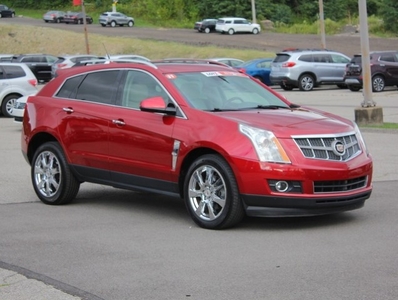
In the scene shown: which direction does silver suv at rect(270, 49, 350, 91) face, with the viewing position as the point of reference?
facing away from the viewer and to the right of the viewer

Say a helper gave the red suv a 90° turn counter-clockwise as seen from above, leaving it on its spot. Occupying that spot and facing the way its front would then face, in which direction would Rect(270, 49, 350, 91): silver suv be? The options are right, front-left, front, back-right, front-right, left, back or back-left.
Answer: front-left

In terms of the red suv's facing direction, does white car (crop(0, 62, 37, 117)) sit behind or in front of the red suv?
behind

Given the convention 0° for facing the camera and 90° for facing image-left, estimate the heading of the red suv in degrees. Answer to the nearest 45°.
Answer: approximately 315°

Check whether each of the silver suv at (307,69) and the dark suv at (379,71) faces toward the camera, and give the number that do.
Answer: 0

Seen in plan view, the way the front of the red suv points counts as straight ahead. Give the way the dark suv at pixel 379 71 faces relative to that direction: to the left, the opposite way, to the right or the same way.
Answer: to the left

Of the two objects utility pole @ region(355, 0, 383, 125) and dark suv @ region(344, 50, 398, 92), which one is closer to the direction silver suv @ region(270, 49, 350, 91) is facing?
the dark suv
